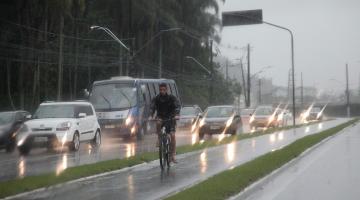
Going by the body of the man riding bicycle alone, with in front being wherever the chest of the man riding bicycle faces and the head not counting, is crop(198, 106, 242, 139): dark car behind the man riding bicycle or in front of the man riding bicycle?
behind

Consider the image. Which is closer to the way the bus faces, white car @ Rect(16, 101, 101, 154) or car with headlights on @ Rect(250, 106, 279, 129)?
the white car

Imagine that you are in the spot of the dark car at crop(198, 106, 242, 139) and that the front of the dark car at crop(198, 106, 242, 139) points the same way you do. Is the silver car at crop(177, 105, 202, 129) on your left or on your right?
on your right

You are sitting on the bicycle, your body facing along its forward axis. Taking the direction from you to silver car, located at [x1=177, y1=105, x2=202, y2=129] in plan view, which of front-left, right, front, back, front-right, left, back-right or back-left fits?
back

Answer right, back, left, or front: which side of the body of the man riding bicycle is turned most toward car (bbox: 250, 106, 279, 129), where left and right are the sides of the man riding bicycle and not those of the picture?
back

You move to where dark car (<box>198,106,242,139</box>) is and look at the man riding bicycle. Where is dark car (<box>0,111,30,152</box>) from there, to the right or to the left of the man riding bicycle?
right

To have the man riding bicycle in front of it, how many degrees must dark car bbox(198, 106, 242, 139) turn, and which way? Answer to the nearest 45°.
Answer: approximately 45° to its left
